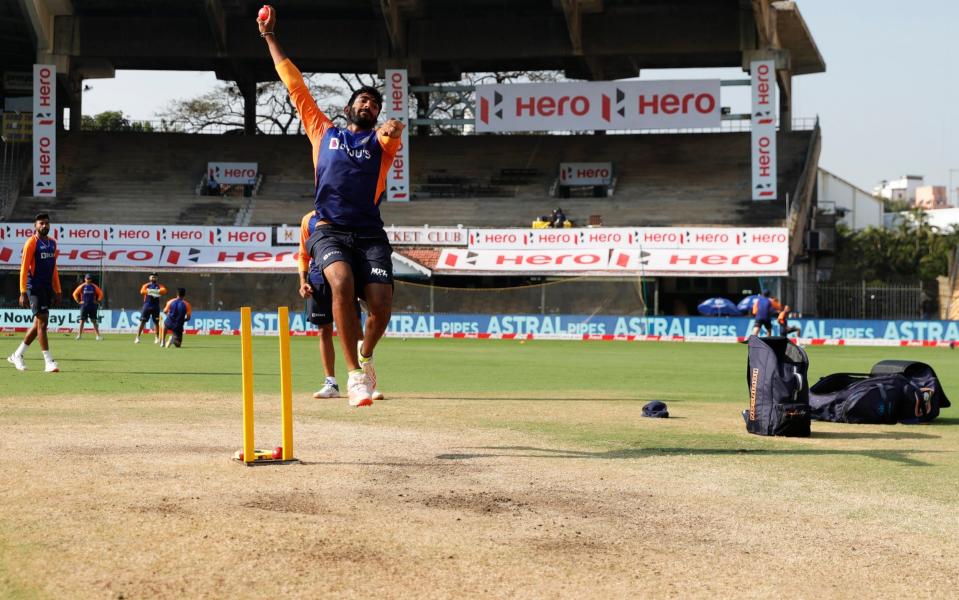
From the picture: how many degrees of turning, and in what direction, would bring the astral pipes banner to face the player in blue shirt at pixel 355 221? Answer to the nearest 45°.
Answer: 0° — it already faces them

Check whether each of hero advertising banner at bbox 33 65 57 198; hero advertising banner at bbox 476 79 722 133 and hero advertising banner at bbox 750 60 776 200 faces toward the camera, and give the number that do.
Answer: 3

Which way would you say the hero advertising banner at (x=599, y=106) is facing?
toward the camera

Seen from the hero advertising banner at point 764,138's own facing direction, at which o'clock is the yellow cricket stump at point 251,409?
The yellow cricket stump is roughly at 12 o'clock from the hero advertising banner.

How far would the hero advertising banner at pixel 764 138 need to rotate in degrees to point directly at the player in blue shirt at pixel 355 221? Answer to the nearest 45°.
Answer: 0° — it already faces them

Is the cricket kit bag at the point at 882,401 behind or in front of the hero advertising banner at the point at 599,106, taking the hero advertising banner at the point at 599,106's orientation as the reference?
in front

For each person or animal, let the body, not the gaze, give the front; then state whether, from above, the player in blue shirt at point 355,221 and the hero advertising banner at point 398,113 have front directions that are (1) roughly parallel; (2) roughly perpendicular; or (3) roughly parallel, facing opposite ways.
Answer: roughly parallel

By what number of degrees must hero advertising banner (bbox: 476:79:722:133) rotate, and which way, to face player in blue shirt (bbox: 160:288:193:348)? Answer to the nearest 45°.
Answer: approximately 45° to its right

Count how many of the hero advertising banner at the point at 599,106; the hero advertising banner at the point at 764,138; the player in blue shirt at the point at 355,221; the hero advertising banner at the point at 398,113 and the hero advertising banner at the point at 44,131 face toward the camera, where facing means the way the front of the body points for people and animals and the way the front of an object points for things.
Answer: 5

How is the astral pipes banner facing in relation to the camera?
toward the camera

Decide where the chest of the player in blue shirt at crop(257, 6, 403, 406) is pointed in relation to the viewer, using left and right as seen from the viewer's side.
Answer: facing the viewer

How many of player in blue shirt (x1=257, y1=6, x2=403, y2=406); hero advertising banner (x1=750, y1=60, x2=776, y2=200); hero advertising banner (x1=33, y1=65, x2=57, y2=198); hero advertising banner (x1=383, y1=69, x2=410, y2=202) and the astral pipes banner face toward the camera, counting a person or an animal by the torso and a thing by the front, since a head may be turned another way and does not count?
5

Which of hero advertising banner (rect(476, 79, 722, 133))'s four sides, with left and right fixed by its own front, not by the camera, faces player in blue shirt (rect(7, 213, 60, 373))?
front

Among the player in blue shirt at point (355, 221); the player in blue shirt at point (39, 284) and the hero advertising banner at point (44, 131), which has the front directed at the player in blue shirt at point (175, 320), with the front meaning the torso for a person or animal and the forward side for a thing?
the hero advertising banner

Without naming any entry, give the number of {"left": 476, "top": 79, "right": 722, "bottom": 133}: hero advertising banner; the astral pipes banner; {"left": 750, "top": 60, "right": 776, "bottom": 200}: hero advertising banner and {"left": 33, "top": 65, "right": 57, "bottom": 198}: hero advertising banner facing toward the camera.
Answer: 4

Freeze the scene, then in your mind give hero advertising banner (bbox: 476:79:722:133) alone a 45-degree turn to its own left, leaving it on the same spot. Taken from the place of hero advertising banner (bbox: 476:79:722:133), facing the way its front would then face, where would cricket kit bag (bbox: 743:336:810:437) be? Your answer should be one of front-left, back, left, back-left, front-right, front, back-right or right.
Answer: front-right

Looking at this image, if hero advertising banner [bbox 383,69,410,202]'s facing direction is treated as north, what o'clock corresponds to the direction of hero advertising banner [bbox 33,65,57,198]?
hero advertising banner [bbox 33,65,57,198] is roughly at 3 o'clock from hero advertising banner [bbox 383,69,410,202].

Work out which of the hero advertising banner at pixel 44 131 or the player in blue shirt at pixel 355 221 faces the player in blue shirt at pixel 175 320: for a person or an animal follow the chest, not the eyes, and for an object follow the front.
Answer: the hero advertising banner
